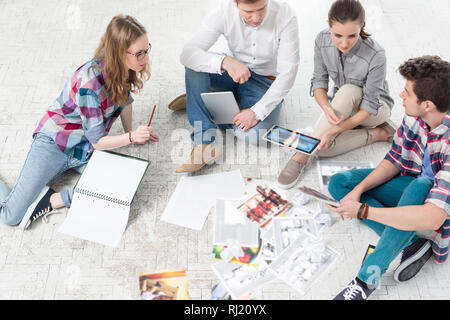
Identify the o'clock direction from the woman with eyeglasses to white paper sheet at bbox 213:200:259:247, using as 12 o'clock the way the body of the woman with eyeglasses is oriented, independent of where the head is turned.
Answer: The white paper sheet is roughly at 1 o'clock from the woman with eyeglasses.

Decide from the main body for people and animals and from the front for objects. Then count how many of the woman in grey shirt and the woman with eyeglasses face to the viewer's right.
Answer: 1

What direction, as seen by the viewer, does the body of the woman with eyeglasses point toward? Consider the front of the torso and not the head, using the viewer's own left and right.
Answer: facing to the right of the viewer

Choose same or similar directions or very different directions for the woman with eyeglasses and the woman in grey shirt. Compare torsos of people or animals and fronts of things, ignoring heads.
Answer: very different directions

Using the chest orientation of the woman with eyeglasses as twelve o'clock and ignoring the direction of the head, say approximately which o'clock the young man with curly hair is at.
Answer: The young man with curly hair is roughly at 1 o'clock from the woman with eyeglasses.

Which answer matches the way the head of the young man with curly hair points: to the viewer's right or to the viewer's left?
to the viewer's left

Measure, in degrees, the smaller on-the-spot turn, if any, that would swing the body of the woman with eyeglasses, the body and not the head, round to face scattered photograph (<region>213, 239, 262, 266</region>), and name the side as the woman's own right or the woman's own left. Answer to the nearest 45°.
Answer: approximately 45° to the woman's own right
